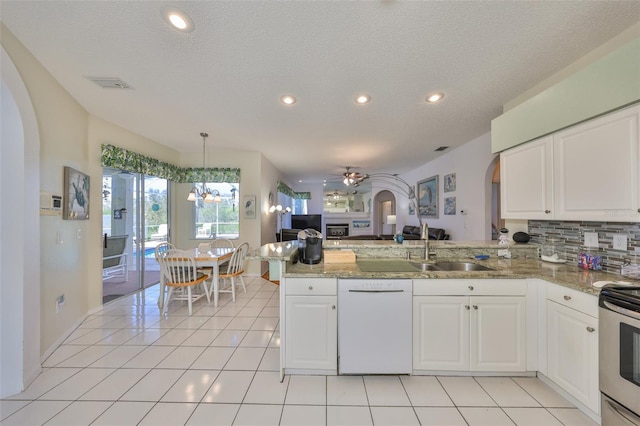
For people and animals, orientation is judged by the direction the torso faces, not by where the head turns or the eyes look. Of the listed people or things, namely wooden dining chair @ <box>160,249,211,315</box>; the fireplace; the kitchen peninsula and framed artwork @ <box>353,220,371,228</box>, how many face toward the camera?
3

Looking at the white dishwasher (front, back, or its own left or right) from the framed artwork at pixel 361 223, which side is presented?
back

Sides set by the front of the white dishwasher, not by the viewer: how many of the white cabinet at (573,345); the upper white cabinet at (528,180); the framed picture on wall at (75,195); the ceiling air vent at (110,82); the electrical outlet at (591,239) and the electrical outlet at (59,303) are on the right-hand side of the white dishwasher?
3

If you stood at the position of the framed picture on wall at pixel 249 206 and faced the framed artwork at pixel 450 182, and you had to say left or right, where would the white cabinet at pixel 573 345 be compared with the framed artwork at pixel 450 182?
right

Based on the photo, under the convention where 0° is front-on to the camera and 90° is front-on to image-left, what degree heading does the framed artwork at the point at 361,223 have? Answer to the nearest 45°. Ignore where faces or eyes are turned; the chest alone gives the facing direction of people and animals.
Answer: approximately 0°

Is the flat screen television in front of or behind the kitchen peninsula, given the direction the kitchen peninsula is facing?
behind

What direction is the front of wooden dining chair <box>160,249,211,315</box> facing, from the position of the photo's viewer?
facing away from the viewer and to the right of the viewer

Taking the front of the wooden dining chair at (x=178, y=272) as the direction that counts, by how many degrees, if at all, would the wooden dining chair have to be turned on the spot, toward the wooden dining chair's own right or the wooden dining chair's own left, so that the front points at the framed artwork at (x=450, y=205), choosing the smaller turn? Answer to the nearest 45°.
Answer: approximately 45° to the wooden dining chair's own right
